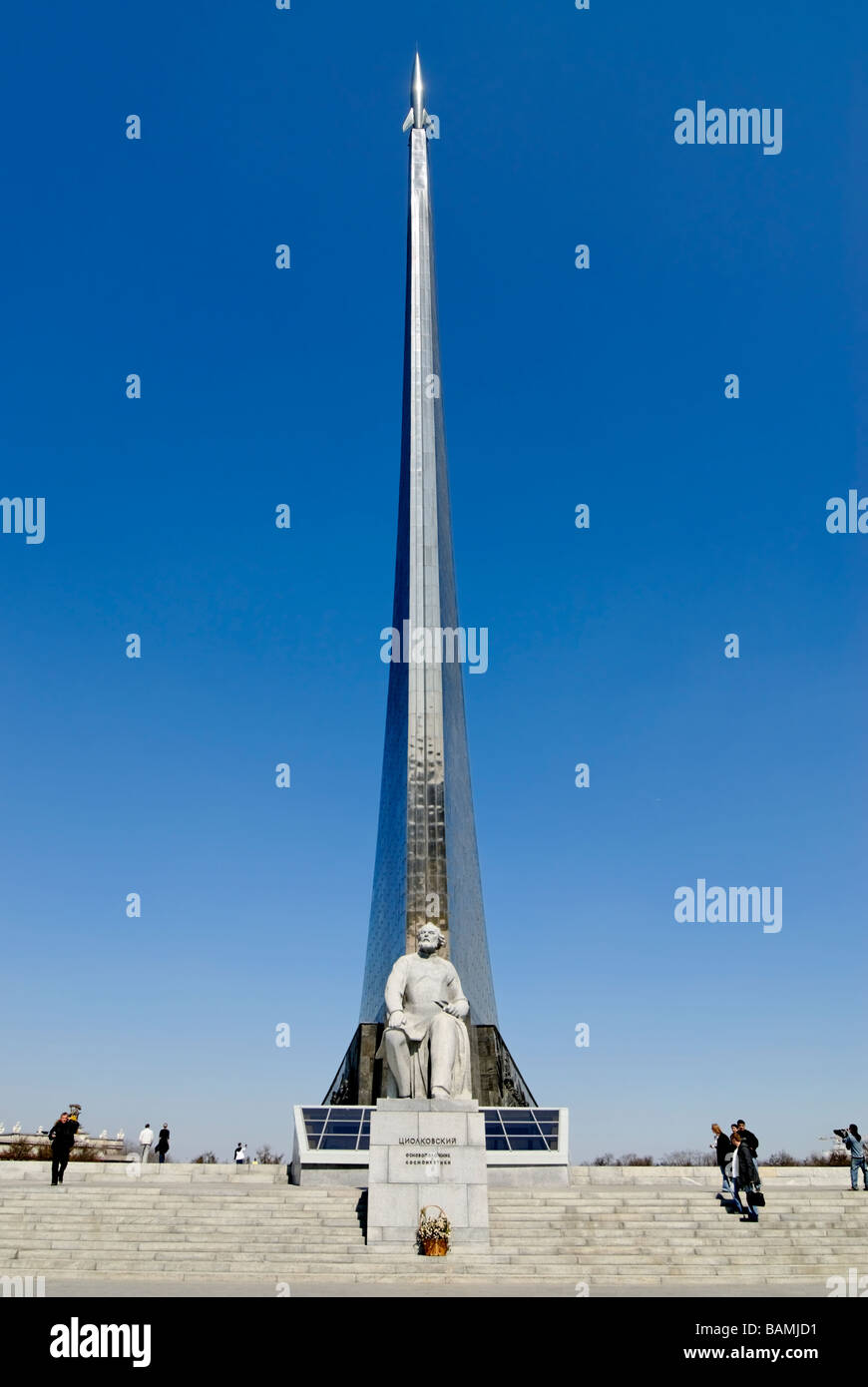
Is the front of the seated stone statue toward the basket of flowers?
yes

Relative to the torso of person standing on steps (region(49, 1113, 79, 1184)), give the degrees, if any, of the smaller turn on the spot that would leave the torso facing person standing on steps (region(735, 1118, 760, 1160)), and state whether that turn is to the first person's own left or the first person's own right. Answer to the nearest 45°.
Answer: approximately 45° to the first person's own left

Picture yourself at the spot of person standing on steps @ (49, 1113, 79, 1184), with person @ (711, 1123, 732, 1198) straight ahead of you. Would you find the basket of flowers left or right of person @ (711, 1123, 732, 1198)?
right

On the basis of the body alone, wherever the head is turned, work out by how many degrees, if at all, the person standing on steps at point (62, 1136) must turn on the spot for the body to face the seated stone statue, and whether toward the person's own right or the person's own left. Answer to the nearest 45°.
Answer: approximately 45° to the person's own left

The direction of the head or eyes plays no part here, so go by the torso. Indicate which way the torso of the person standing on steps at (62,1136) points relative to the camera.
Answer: toward the camera

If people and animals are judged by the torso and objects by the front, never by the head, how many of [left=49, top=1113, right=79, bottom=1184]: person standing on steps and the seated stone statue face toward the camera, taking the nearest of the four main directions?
2

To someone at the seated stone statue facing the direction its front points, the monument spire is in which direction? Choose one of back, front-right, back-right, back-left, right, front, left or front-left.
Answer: back

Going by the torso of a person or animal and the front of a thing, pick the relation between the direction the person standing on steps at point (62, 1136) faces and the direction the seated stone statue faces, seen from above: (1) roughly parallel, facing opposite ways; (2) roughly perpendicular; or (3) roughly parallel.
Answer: roughly parallel

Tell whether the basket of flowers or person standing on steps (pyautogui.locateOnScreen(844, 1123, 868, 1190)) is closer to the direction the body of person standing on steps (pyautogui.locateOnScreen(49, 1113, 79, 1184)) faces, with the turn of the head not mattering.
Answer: the basket of flowers
